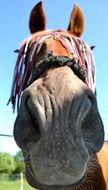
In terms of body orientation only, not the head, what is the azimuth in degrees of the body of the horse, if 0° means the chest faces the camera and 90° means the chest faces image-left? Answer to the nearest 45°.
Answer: approximately 0°
